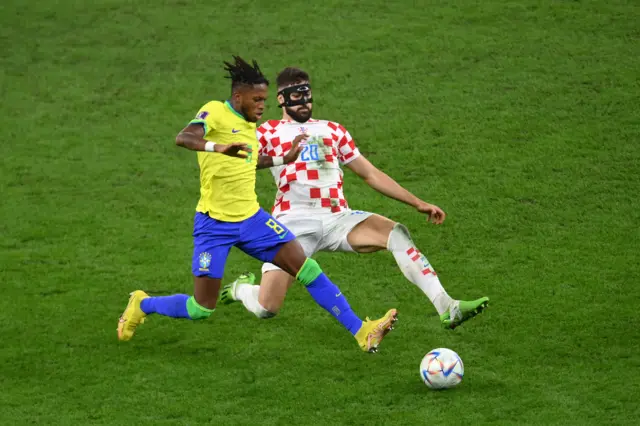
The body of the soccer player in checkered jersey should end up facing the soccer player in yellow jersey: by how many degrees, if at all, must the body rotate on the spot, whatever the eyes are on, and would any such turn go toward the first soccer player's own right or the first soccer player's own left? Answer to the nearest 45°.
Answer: approximately 45° to the first soccer player's own right

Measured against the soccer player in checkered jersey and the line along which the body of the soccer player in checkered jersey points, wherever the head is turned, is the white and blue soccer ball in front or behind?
in front

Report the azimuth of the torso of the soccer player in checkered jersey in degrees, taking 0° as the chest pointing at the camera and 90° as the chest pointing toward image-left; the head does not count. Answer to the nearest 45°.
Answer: approximately 0°
